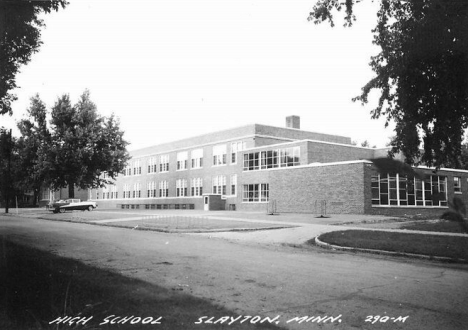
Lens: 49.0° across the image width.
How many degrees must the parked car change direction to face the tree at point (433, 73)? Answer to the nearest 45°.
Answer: approximately 90° to its right

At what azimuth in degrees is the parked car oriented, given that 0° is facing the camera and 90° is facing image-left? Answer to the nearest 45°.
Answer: approximately 270°

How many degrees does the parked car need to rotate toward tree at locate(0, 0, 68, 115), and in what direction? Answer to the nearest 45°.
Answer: approximately 90° to its right

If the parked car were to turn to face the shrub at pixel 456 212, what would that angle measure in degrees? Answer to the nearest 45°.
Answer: approximately 90° to its right
